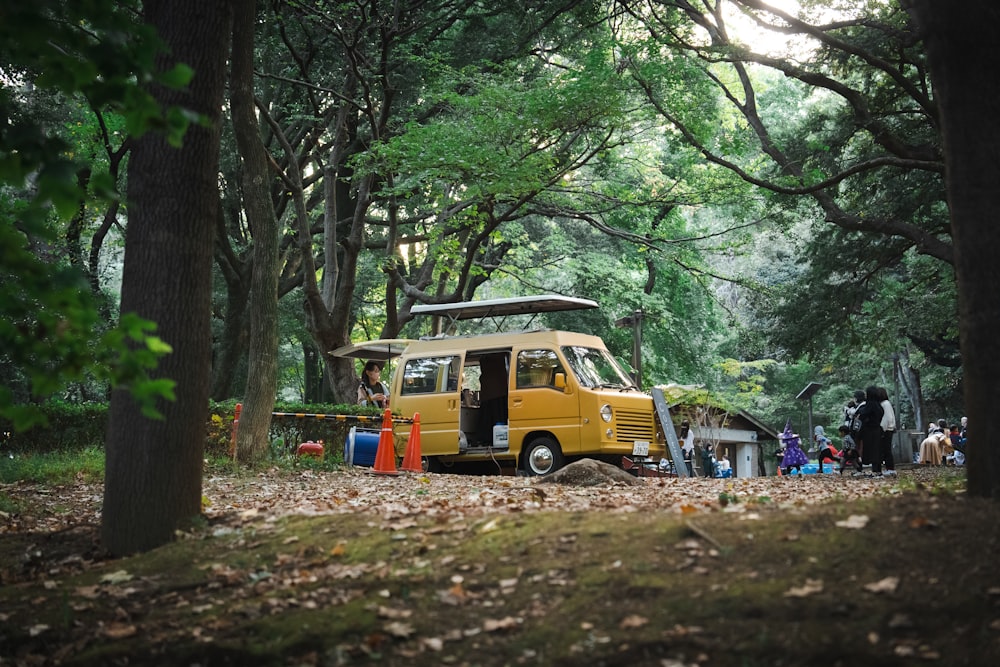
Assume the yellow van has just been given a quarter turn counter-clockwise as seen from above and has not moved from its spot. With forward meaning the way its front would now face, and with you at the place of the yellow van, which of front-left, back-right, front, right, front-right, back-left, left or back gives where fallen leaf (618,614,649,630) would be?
back-right

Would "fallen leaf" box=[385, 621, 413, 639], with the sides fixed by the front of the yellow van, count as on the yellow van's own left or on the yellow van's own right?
on the yellow van's own right

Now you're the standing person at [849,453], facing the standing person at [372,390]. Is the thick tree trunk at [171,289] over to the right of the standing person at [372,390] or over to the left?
left

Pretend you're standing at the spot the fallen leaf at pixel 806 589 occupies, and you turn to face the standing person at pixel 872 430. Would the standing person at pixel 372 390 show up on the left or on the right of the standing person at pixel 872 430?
left

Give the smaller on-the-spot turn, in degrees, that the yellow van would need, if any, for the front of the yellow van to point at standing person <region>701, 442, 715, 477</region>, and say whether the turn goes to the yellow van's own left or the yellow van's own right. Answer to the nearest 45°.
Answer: approximately 90° to the yellow van's own left

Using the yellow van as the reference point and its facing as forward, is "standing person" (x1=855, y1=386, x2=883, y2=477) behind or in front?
in front

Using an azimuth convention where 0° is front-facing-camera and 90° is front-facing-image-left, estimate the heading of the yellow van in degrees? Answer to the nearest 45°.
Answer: approximately 315°
